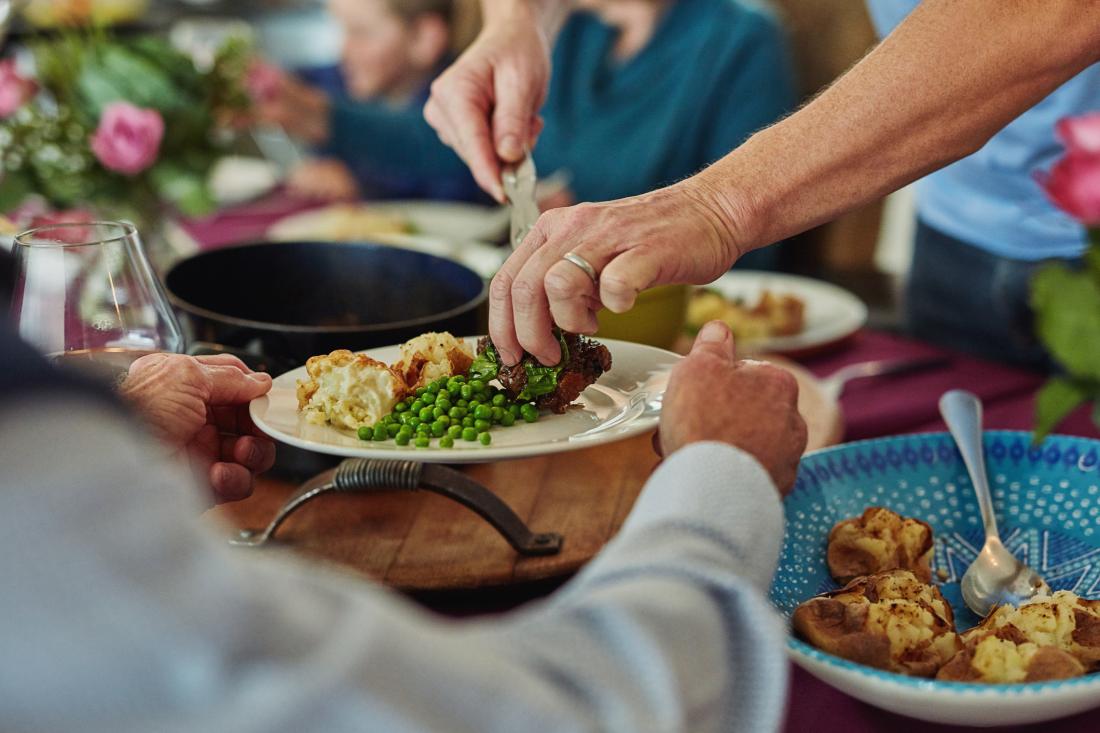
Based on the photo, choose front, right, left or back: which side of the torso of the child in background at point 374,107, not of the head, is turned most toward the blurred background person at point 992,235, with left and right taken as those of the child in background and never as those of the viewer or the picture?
left

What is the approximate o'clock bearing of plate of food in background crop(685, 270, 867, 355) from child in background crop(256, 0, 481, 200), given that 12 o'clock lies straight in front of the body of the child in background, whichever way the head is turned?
The plate of food in background is roughly at 10 o'clock from the child in background.

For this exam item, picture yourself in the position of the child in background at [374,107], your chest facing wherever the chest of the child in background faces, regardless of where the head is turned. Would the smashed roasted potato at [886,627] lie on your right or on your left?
on your left

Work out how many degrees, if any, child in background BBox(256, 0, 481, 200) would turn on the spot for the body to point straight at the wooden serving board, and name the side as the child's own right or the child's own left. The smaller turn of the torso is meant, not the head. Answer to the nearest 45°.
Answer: approximately 45° to the child's own left

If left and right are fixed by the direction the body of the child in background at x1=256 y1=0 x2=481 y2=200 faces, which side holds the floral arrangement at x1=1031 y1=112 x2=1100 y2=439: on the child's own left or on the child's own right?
on the child's own left

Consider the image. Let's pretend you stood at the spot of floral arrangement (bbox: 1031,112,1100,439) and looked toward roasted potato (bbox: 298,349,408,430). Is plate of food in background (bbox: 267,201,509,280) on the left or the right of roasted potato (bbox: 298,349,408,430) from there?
right

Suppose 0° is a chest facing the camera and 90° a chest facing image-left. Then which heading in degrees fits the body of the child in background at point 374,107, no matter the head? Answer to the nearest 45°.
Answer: approximately 45°

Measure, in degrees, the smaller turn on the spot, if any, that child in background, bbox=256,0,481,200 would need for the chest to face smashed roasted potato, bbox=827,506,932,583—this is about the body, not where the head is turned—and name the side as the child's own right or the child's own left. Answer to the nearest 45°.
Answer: approximately 45° to the child's own left
